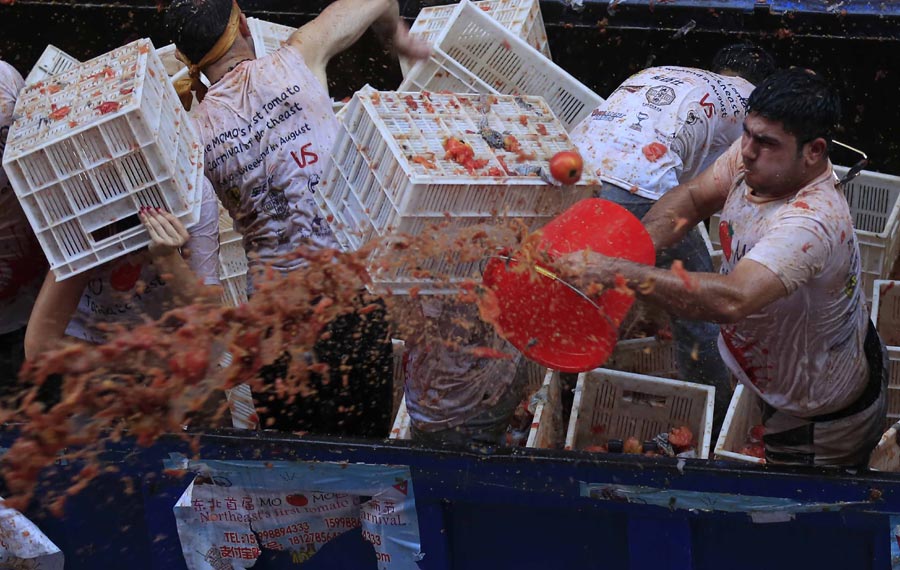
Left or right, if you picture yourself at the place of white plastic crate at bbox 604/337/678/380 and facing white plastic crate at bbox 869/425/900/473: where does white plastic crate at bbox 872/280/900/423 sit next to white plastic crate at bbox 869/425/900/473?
left

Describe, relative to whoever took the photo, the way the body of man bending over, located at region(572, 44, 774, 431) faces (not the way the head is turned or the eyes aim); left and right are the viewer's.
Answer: facing away from the viewer and to the right of the viewer

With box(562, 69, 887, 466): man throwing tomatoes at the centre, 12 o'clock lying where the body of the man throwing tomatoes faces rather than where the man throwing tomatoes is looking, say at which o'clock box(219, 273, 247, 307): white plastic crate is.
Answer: The white plastic crate is roughly at 1 o'clock from the man throwing tomatoes.

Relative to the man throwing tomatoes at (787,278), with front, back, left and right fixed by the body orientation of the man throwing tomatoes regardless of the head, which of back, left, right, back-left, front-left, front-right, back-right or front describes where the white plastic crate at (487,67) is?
front-right

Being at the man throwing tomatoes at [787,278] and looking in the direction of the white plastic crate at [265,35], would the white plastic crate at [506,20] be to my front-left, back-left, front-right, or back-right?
front-right

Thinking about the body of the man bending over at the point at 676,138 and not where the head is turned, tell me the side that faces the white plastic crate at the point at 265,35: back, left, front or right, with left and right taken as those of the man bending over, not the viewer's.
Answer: left

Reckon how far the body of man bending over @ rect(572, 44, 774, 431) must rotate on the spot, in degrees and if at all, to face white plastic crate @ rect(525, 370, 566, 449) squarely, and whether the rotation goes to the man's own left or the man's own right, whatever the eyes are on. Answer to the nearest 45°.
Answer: approximately 180°

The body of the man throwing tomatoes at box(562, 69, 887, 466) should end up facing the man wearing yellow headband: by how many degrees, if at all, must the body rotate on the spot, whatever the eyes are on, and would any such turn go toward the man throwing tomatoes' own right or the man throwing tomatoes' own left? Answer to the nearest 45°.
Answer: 0° — they already face them

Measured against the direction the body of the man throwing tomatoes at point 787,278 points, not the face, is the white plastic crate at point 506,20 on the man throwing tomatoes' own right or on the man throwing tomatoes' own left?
on the man throwing tomatoes' own right

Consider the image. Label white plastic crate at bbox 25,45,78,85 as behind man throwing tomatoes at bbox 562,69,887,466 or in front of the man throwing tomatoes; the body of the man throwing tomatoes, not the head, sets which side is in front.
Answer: in front

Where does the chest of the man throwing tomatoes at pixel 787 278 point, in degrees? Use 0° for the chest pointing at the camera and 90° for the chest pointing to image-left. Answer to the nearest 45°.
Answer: approximately 90°
